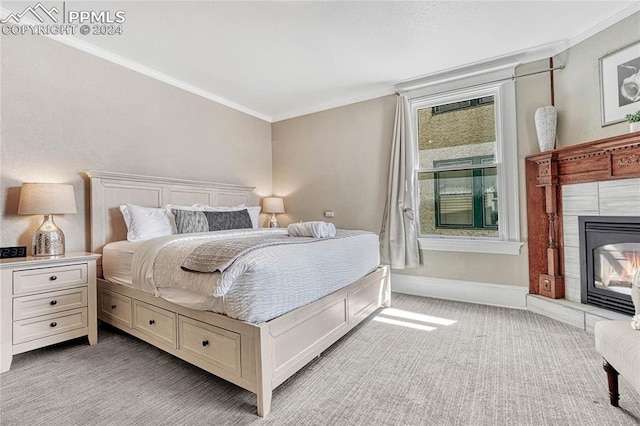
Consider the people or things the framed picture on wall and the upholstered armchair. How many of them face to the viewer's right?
0

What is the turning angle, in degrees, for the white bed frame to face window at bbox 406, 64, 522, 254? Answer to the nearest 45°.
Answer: approximately 45° to its left

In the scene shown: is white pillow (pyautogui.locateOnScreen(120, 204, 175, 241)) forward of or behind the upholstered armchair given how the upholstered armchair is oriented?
forward

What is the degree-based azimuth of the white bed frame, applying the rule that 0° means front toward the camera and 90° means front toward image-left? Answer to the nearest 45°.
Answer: approximately 315°

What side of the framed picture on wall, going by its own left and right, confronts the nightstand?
front

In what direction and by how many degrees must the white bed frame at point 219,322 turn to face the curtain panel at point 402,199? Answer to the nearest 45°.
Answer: approximately 90° to its left

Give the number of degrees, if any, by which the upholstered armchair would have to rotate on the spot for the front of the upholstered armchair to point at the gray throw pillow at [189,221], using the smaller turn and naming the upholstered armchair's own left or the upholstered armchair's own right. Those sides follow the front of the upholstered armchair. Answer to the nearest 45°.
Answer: approximately 45° to the upholstered armchair's own right

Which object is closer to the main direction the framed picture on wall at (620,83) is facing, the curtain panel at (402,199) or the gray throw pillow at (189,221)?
the gray throw pillow

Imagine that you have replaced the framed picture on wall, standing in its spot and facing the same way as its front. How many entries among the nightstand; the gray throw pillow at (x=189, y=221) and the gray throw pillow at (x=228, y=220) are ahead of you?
3

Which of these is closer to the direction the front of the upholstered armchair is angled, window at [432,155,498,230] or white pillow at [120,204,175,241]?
the white pillow

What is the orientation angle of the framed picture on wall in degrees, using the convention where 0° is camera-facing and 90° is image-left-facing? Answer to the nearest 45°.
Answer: approximately 45°

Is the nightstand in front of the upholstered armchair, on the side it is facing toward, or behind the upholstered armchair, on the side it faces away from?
in front

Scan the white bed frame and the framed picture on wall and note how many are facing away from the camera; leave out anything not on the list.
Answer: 0

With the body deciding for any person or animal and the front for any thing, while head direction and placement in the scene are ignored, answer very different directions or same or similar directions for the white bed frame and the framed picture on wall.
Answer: very different directions
